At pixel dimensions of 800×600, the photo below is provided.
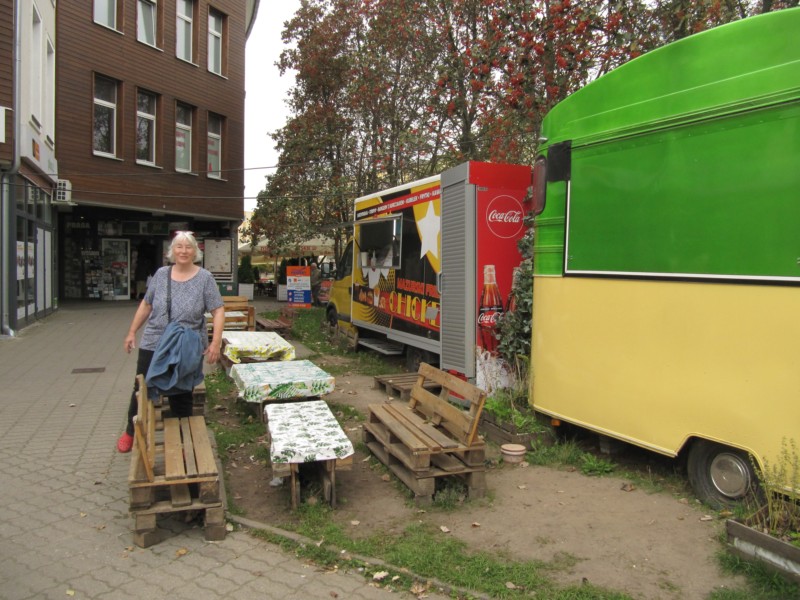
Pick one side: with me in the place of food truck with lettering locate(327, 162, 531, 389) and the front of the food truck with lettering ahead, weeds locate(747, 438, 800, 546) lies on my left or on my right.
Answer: on my left

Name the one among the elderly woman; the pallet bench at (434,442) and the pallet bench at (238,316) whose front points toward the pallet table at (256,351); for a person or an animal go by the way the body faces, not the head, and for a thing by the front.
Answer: the pallet bench at (238,316)

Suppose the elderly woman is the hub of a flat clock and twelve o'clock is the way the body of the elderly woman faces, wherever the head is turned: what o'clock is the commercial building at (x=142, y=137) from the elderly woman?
The commercial building is roughly at 6 o'clock from the elderly woman.

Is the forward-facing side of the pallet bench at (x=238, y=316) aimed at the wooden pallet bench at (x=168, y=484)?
yes

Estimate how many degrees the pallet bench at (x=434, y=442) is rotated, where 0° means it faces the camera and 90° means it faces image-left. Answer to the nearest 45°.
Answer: approximately 45°

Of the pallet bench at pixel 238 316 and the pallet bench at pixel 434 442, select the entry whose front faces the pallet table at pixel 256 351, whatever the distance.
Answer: the pallet bench at pixel 238 316

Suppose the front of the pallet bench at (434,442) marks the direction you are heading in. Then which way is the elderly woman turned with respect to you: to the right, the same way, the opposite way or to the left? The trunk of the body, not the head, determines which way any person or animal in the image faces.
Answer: to the left

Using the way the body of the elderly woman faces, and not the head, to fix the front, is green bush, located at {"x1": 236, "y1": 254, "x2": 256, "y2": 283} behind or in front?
behind

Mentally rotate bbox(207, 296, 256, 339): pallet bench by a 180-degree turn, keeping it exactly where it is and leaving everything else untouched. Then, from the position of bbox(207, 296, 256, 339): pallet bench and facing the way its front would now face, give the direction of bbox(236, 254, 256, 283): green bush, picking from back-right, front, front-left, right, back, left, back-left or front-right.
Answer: front

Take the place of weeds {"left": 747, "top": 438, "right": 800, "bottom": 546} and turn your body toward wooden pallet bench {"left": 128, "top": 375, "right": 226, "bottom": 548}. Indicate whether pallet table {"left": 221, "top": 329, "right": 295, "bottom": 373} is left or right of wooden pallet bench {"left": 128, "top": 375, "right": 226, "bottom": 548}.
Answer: right

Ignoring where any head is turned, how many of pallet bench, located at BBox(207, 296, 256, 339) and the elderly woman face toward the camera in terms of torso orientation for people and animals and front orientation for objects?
2
